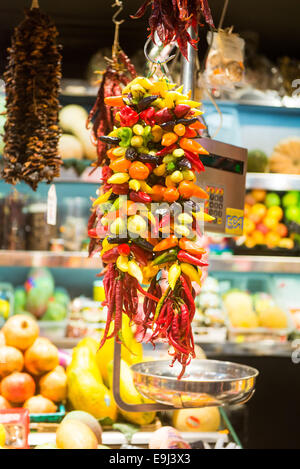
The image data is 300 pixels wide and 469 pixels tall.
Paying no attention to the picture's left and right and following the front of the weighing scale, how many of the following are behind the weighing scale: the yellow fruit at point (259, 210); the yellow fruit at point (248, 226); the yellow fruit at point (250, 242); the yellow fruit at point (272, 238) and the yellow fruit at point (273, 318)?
5

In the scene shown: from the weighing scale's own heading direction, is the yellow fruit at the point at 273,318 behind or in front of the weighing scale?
behind

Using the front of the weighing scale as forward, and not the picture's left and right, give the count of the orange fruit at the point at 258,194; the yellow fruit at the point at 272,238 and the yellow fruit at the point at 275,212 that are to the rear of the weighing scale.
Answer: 3

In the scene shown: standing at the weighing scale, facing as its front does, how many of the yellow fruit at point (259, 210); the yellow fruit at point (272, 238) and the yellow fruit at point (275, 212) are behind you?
3

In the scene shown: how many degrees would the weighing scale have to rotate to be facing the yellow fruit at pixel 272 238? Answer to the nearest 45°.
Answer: approximately 180°

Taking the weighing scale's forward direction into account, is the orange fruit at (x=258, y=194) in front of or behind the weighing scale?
behind

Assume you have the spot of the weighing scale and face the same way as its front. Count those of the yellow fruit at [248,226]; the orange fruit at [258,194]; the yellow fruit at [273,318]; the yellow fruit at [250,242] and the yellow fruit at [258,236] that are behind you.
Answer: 5

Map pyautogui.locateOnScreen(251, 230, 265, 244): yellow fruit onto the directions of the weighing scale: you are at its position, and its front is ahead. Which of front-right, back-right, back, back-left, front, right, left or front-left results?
back

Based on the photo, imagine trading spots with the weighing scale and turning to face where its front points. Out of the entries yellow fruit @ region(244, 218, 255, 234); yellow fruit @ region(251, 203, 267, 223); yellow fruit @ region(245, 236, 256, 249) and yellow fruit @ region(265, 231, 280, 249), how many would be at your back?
4

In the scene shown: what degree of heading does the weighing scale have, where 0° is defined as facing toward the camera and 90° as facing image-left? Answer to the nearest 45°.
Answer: approximately 0°
